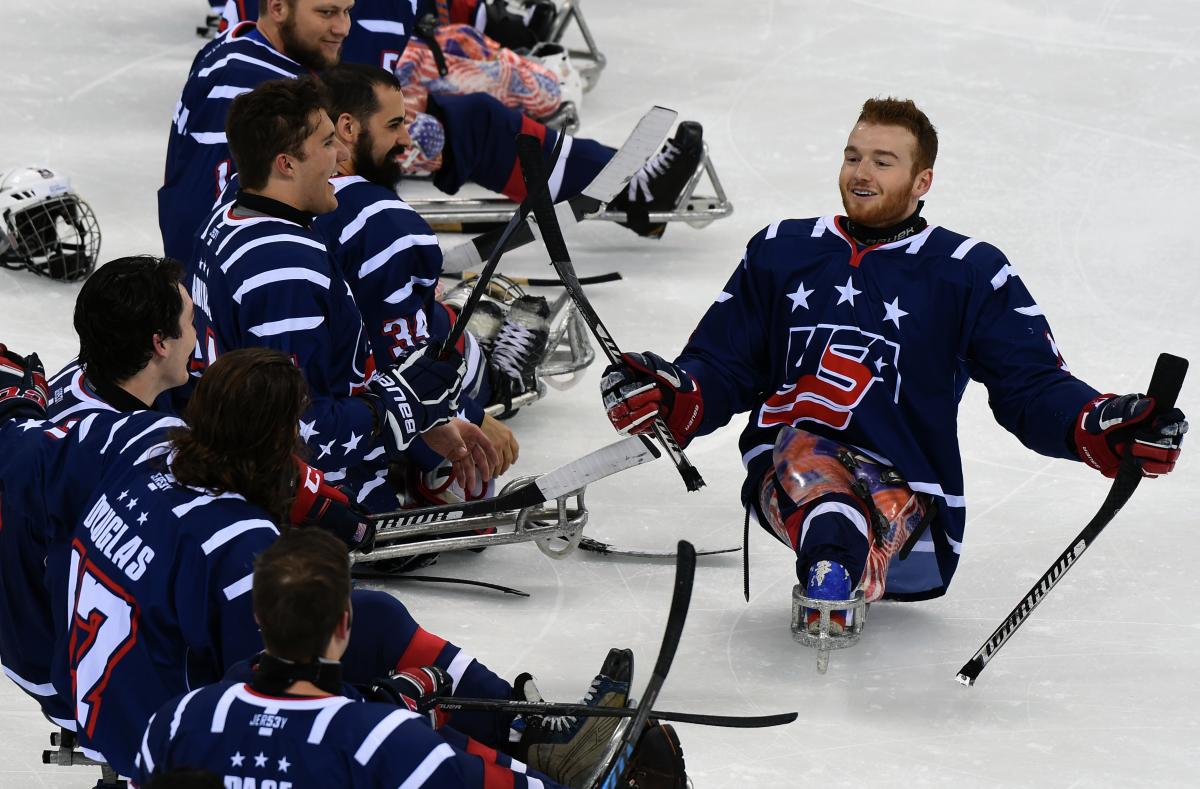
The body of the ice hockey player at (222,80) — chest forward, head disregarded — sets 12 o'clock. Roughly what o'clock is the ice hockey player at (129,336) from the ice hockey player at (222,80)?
the ice hockey player at (129,336) is roughly at 3 o'clock from the ice hockey player at (222,80).

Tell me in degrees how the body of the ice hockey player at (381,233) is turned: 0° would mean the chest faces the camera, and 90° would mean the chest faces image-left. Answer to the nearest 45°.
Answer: approximately 270°

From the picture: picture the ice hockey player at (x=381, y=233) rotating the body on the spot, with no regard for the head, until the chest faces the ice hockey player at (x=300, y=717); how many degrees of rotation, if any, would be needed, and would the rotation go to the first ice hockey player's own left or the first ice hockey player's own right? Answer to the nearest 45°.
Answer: approximately 90° to the first ice hockey player's own right

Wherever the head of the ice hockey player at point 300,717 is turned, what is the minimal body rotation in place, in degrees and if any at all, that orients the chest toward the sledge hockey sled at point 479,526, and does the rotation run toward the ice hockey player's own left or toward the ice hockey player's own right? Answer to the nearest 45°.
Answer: approximately 45° to the ice hockey player's own left

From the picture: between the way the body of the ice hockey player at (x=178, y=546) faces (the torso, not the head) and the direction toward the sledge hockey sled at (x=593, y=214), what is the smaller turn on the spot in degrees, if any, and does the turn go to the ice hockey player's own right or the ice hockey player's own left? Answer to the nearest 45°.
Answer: approximately 45° to the ice hockey player's own left

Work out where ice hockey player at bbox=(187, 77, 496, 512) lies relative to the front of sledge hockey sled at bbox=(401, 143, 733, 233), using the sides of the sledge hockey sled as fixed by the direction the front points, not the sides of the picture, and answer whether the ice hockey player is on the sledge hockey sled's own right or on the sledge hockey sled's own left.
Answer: on the sledge hockey sled's own right

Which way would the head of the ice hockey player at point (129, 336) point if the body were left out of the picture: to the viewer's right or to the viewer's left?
to the viewer's right

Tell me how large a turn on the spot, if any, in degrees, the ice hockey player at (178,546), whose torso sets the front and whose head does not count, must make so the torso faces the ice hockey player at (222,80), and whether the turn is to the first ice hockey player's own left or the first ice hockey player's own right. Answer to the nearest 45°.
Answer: approximately 45° to the first ice hockey player's own left

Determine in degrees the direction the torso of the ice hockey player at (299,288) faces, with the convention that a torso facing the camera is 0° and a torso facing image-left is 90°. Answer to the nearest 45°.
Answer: approximately 270°

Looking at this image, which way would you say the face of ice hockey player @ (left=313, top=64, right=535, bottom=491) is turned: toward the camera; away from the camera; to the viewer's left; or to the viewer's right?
to the viewer's right

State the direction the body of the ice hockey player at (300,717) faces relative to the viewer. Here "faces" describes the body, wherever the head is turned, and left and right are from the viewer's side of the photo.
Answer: facing away from the viewer and to the right of the viewer

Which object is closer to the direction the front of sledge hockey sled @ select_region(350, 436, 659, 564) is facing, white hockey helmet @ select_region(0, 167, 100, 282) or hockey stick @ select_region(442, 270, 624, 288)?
the hockey stick

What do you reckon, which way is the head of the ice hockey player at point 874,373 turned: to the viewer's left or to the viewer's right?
to the viewer's left

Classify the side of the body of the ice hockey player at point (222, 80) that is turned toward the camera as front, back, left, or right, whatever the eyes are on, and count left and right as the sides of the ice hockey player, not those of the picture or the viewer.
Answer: right

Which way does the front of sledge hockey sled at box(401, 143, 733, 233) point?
to the viewer's right
